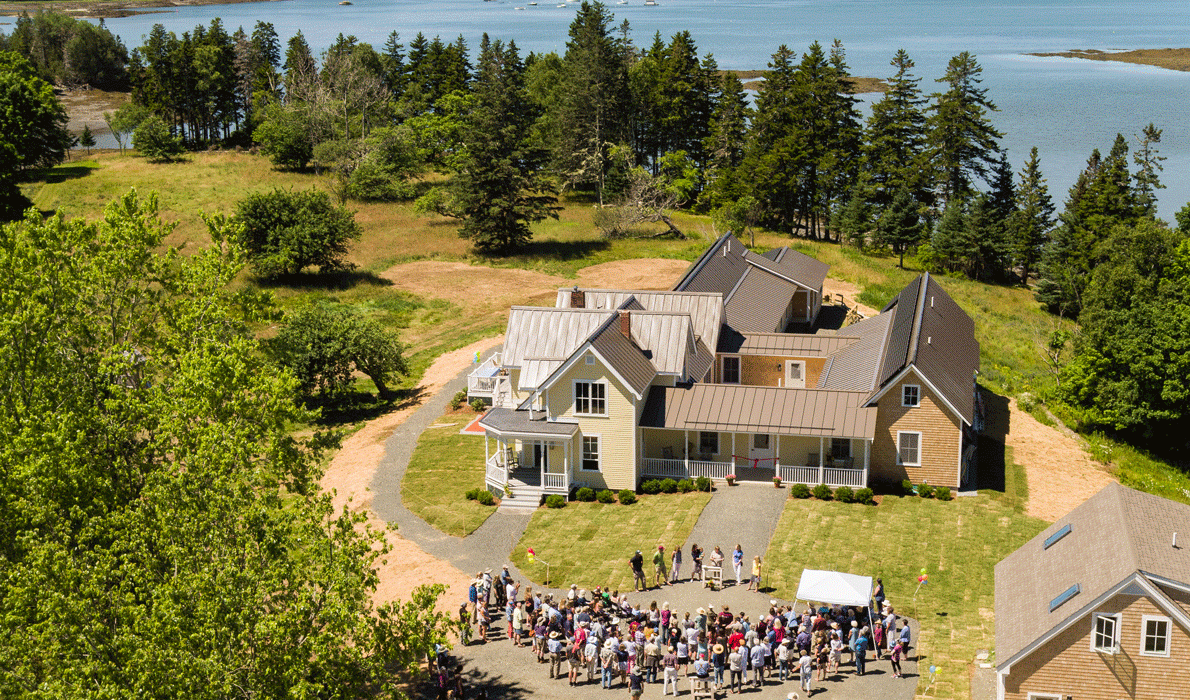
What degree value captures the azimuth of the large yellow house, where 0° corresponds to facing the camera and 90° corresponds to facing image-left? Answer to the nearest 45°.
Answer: approximately 0°
